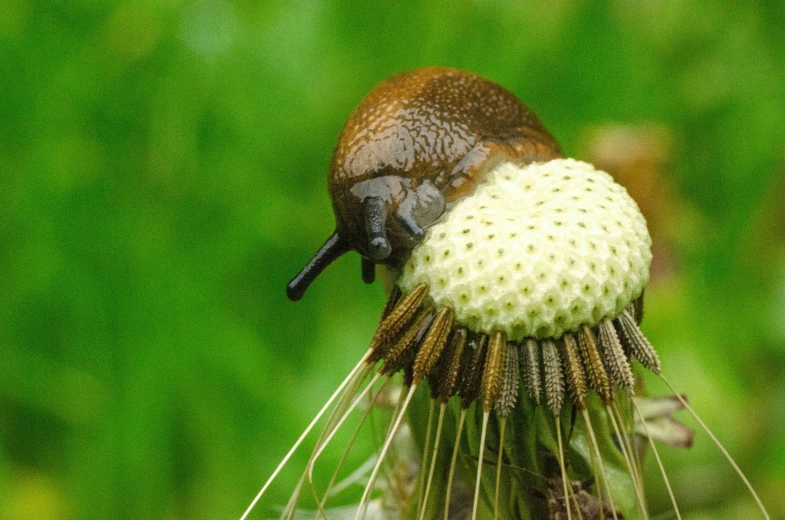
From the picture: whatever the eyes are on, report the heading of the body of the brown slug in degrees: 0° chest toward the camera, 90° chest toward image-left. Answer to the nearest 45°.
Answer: approximately 45°
